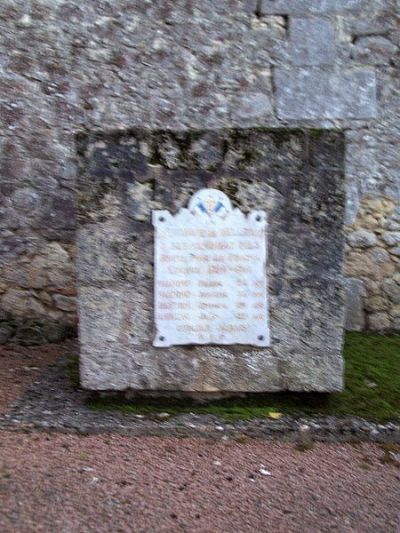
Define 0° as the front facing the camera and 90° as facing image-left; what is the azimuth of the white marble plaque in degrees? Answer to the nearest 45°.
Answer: approximately 0°
